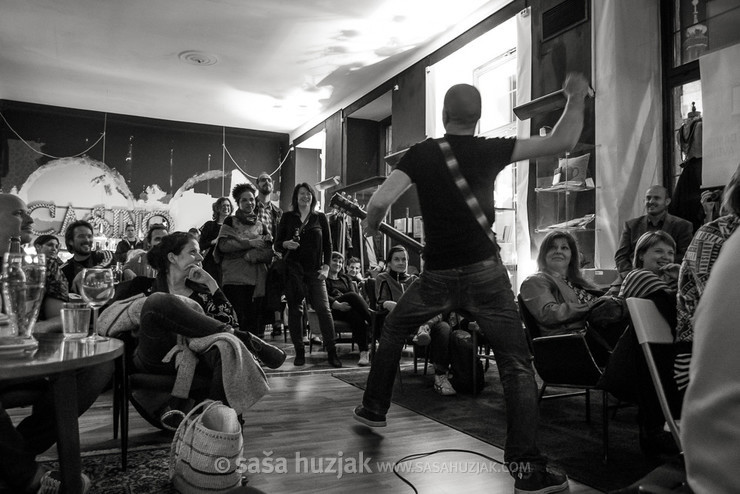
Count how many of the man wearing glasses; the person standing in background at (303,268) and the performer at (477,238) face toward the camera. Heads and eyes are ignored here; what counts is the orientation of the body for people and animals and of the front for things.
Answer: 2

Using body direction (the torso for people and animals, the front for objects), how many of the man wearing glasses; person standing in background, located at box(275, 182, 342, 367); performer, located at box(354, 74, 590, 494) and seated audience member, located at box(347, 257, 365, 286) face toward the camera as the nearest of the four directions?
3

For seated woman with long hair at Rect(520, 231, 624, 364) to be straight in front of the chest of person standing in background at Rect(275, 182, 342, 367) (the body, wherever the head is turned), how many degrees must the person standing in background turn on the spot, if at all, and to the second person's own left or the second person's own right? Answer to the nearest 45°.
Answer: approximately 45° to the second person's own left

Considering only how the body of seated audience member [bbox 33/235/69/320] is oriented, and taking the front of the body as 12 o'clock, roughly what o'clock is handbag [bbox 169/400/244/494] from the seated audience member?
The handbag is roughly at 12 o'clock from the seated audience member.

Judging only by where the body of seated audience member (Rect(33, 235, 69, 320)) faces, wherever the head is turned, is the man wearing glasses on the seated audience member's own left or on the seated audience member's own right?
on the seated audience member's own left

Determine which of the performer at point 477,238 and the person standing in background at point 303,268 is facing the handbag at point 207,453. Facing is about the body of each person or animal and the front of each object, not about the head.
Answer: the person standing in background

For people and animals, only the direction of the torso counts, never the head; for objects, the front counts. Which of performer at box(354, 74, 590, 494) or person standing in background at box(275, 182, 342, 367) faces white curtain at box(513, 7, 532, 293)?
the performer

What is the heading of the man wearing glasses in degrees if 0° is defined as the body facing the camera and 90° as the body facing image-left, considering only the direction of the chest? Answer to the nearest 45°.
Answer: approximately 0°

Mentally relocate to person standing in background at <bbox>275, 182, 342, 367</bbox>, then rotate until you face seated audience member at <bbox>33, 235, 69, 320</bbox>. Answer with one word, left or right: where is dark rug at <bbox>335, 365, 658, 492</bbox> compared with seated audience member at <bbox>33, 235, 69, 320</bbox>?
left
